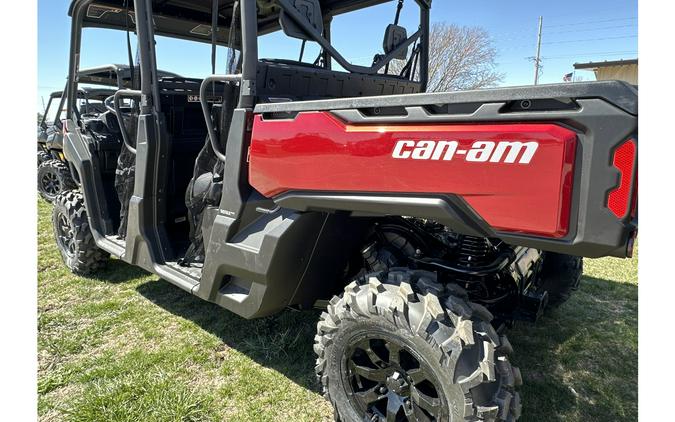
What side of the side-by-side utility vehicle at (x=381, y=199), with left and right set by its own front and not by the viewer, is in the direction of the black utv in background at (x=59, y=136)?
front

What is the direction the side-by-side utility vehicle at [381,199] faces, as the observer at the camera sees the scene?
facing away from the viewer and to the left of the viewer
